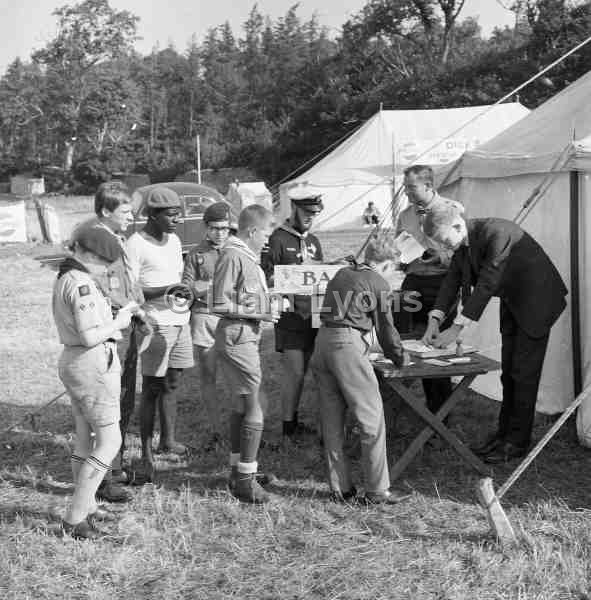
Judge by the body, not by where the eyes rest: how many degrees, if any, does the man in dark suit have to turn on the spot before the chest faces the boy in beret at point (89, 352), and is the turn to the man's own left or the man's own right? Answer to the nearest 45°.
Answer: approximately 45° to the man's own left

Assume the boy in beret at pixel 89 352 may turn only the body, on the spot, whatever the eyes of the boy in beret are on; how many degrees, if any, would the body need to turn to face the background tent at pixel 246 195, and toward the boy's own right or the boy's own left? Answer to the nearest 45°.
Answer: approximately 90° to the boy's own left

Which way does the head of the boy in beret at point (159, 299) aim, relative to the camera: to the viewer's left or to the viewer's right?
to the viewer's right

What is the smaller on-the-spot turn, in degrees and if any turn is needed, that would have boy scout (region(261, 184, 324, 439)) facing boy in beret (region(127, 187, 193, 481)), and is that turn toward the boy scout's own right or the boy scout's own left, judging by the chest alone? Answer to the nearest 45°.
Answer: approximately 90° to the boy scout's own right

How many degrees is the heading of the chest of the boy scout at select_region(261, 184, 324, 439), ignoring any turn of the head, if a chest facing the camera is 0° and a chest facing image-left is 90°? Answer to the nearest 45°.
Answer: approximately 315°

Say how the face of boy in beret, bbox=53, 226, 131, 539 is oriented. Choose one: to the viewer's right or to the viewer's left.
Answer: to the viewer's right

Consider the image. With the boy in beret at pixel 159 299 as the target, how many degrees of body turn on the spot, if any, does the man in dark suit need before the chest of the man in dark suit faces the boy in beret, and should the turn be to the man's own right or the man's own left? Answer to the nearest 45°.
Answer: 0° — they already face them

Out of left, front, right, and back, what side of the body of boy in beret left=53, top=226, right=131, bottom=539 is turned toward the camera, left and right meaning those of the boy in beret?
right

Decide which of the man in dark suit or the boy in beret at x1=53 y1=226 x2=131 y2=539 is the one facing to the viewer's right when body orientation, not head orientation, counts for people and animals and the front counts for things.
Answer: the boy in beret

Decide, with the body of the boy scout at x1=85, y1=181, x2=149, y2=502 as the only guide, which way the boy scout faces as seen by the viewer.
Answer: to the viewer's right

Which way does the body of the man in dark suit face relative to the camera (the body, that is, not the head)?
to the viewer's left
